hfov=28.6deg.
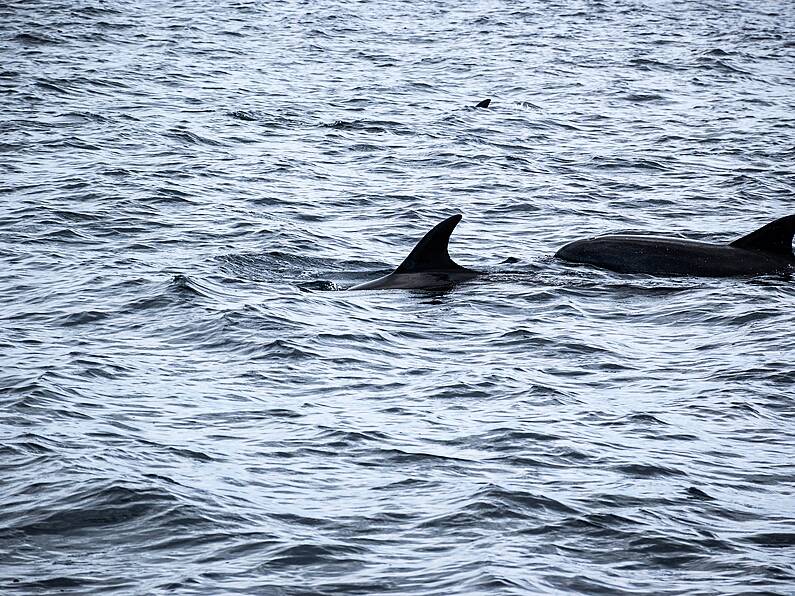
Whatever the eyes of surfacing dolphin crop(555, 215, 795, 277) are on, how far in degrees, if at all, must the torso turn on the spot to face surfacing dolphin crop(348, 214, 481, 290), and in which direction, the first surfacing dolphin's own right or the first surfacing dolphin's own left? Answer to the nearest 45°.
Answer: approximately 45° to the first surfacing dolphin's own left

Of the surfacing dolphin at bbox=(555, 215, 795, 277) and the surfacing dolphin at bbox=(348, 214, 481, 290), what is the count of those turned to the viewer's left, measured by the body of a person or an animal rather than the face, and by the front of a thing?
2

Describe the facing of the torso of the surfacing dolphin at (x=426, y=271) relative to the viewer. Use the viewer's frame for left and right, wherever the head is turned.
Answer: facing to the left of the viewer

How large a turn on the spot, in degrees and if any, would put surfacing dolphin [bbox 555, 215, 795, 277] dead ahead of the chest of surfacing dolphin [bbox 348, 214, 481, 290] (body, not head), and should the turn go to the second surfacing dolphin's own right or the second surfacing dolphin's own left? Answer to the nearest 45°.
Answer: approximately 180°

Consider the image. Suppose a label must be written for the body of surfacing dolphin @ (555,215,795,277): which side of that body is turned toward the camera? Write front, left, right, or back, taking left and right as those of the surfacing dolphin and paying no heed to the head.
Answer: left
